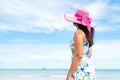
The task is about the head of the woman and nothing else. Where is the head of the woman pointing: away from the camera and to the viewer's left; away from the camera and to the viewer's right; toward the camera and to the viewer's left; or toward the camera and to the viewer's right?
away from the camera and to the viewer's left

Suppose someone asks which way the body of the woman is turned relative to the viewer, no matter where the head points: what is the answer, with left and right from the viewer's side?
facing away from the viewer and to the left of the viewer
